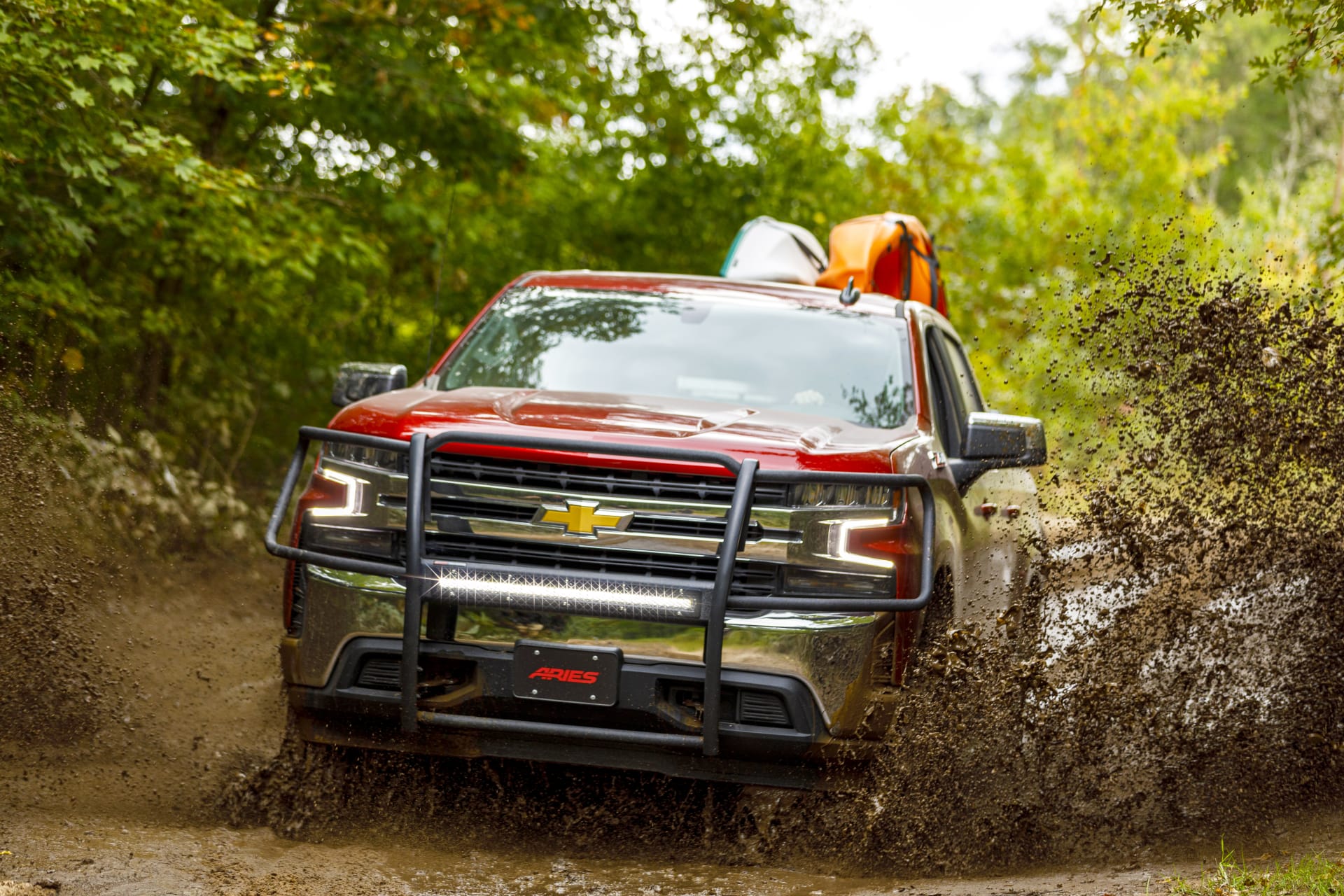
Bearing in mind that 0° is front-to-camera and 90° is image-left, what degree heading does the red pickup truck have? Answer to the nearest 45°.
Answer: approximately 0°
